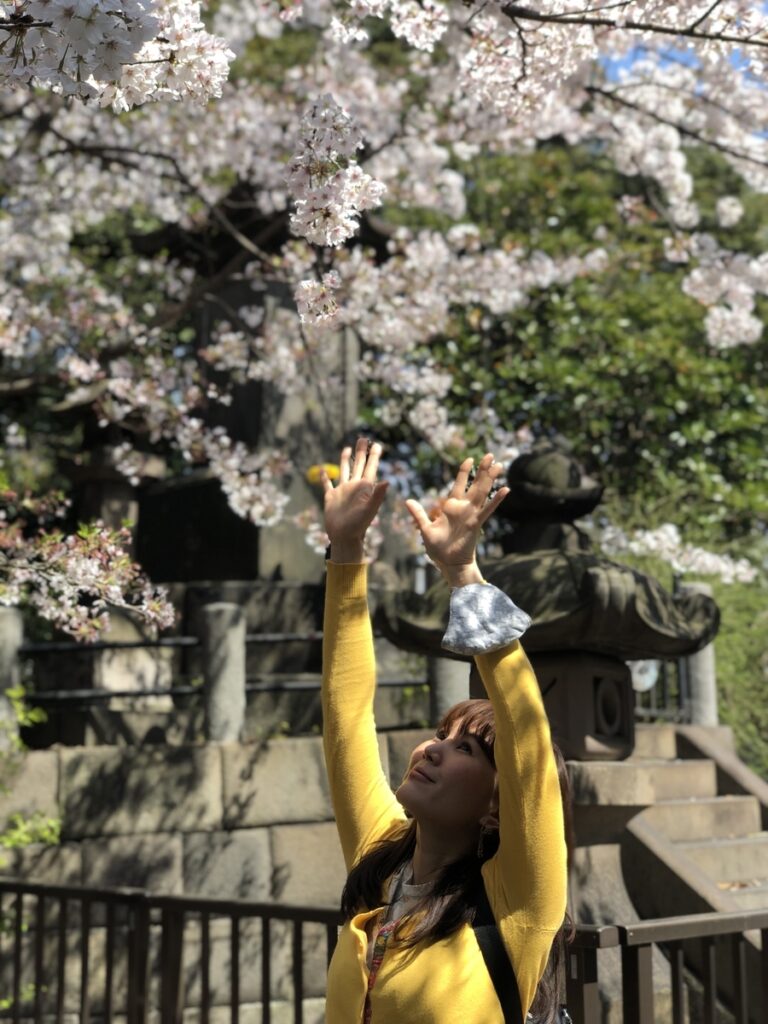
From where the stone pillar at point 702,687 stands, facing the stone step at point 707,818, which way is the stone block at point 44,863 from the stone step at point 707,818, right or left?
right

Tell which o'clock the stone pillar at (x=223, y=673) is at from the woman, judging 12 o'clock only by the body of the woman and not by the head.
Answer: The stone pillar is roughly at 4 o'clock from the woman.

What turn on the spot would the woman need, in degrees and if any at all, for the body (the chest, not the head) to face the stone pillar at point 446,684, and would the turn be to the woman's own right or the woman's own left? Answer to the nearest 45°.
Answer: approximately 135° to the woman's own right

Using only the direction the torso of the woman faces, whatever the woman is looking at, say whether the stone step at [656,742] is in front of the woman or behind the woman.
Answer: behind

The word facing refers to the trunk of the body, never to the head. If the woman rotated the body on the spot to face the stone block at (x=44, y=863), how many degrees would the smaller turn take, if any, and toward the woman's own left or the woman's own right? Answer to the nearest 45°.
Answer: approximately 90° to the woman's own right

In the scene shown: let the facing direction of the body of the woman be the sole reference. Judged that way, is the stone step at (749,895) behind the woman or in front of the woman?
behind

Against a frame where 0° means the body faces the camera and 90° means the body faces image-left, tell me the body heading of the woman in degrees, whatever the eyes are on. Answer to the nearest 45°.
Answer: approximately 45°
